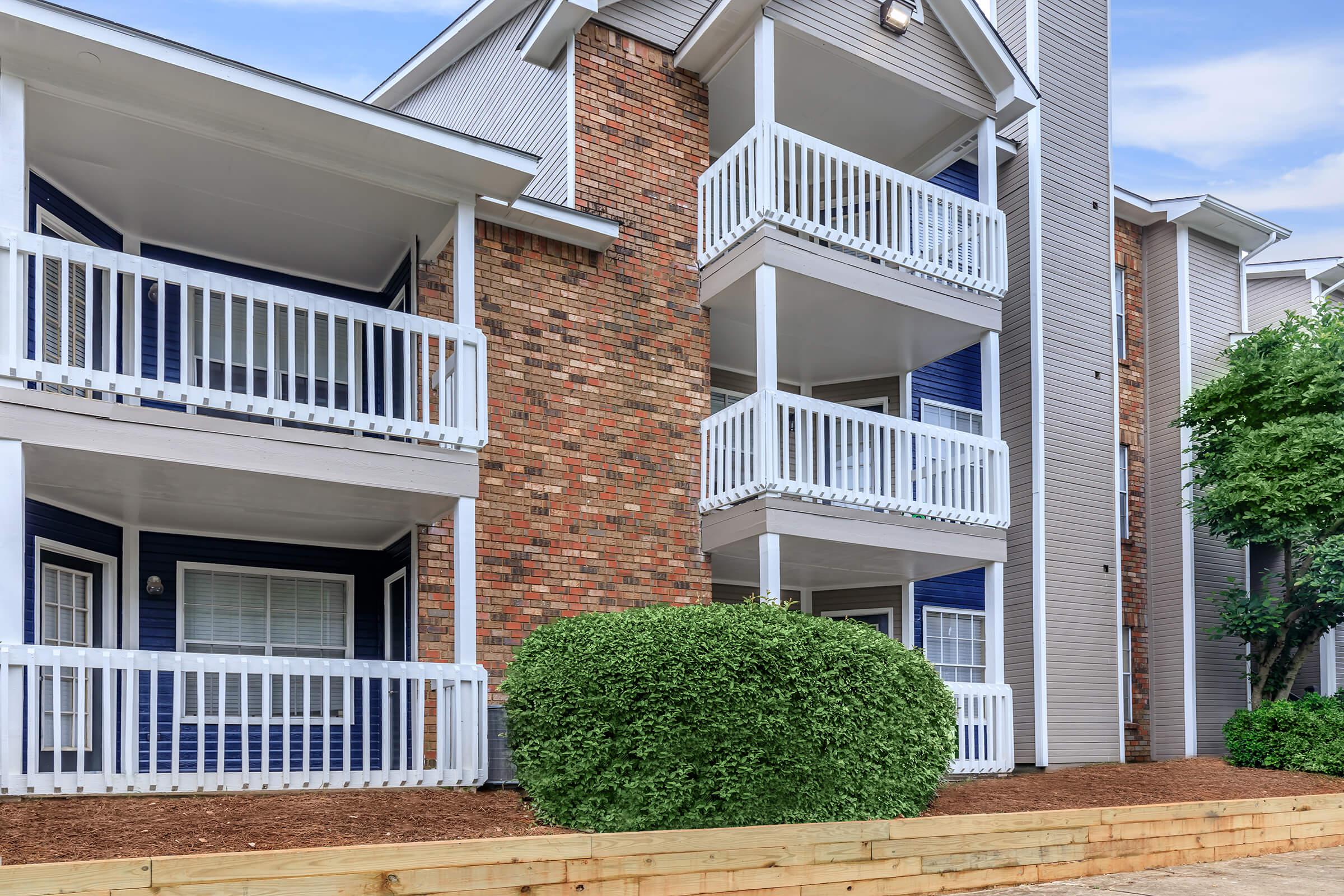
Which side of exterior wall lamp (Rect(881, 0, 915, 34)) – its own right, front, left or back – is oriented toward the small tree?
left

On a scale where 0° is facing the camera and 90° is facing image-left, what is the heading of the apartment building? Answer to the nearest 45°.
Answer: approximately 315°

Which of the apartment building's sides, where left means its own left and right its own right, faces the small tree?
left

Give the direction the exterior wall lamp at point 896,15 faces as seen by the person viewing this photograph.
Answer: facing the viewer and to the right of the viewer
